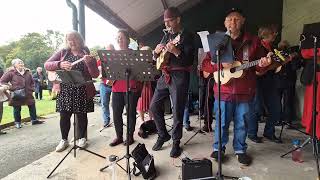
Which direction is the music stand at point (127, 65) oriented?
away from the camera

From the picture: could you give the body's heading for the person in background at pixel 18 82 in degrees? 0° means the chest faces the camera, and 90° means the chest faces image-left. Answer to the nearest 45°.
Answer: approximately 315°

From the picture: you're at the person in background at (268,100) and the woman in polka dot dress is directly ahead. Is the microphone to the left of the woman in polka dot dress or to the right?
left

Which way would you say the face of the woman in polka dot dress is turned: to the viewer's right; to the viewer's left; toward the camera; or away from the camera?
toward the camera

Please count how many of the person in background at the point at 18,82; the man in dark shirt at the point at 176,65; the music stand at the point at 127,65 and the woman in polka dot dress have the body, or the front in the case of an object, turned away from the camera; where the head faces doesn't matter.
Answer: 1

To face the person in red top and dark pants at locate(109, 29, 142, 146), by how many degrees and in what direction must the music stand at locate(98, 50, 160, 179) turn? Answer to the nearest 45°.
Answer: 0° — it already faces them

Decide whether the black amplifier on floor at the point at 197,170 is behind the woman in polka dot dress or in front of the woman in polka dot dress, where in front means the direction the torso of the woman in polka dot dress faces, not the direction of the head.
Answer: in front

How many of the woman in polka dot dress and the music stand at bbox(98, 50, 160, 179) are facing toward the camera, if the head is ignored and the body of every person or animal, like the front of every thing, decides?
1

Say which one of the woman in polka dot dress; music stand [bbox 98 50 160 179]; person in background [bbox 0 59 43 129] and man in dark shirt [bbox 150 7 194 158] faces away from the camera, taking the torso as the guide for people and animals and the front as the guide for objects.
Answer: the music stand

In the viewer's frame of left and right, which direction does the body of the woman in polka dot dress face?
facing the viewer

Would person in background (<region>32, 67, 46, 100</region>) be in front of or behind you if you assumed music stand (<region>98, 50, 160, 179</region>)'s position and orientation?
in front
